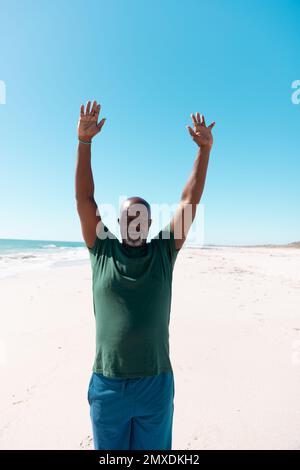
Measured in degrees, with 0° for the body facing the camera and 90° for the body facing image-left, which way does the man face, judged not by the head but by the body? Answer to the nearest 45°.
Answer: approximately 0°
